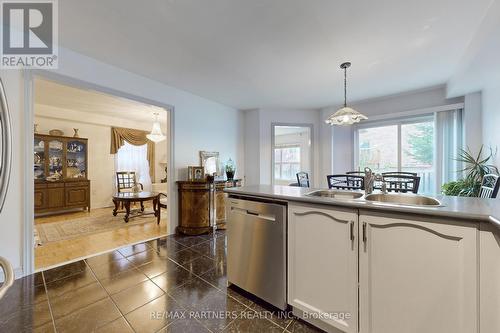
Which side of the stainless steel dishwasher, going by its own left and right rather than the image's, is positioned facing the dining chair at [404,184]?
back

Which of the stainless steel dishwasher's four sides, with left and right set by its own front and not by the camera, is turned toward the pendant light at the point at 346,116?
back

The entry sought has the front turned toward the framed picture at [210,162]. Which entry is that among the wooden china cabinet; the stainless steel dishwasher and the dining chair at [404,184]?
the wooden china cabinet

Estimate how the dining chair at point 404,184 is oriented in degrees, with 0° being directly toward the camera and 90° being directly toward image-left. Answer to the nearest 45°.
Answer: approximately 180°

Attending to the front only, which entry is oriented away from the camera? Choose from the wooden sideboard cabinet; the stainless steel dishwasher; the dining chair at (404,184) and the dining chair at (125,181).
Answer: the dining chair at (404,184)

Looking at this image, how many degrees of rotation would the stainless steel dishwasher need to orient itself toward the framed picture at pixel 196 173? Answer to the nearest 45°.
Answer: approximately 90° to its right

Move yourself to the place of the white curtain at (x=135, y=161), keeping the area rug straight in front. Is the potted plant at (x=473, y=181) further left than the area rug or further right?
left

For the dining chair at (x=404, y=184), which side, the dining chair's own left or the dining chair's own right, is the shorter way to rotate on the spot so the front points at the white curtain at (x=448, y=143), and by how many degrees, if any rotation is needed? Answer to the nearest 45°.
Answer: approximately 45° to the dining chair's own right
